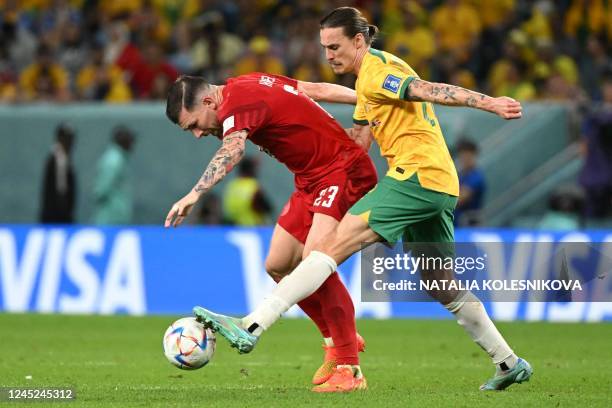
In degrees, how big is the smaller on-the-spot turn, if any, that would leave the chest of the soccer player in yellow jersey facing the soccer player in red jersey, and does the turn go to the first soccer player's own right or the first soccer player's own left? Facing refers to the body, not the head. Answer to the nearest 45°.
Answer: approximately 45° to the first soccer player's own right

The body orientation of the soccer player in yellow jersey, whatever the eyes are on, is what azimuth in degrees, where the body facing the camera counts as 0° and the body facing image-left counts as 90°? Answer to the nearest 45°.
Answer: approximately 90°
